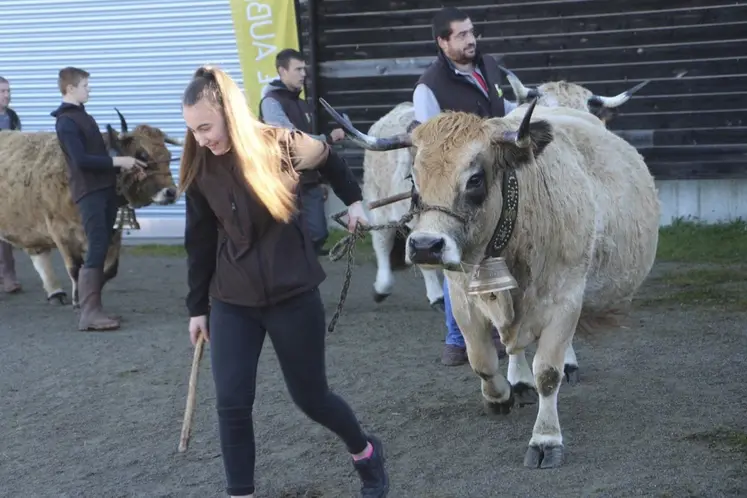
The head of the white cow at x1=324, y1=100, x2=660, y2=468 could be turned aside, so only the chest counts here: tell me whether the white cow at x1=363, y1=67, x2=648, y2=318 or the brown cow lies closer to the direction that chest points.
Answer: the brown cow

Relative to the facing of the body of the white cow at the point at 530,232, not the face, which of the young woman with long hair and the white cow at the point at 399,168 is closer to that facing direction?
the young woman with long hair

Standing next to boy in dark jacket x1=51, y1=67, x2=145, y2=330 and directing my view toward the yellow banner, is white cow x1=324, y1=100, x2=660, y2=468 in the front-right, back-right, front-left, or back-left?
back-right

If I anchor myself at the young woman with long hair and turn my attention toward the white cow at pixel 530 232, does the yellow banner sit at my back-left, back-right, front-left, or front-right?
front-left

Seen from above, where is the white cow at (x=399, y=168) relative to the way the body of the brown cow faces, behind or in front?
in front

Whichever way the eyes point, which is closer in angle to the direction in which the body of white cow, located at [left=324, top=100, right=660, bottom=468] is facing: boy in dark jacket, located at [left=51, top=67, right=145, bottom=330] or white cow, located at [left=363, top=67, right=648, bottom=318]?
the boy in dark jacket

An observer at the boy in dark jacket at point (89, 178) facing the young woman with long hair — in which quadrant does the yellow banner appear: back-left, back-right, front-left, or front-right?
back-left

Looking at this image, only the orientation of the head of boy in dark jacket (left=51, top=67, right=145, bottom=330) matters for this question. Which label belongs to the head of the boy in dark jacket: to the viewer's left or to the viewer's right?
to the viewer's right

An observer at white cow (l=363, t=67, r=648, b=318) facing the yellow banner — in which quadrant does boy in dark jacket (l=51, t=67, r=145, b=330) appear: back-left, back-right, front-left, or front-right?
front-left

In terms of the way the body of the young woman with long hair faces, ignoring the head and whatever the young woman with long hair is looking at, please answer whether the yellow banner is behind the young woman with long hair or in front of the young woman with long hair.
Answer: behind

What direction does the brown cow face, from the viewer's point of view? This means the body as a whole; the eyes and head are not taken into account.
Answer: to the viewer's right

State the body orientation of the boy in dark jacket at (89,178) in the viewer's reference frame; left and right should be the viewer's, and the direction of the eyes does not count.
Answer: facing to the right of the viewer

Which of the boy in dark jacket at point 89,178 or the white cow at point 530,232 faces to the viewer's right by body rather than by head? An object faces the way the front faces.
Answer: the boy in dark jacket

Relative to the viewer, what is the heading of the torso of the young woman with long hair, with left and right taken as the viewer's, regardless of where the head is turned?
facing the viewer and to the left of the viewer

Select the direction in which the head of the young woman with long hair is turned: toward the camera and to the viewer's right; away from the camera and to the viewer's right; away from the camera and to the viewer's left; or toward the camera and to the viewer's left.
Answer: toward the camera and to the viewer's left
